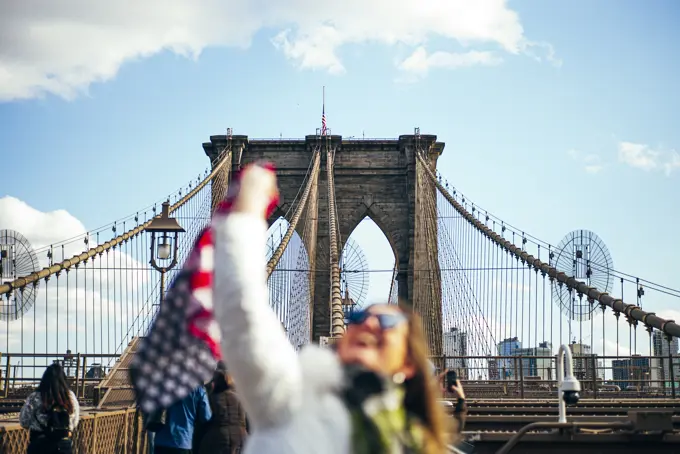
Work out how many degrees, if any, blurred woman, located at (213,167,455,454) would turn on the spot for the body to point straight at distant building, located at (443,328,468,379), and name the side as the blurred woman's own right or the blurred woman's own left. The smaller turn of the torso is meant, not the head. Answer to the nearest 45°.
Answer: approximately 135° to the blurred woman's own right

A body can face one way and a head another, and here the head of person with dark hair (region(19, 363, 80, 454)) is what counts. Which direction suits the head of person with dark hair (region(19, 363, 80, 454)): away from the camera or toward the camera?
away from the camera

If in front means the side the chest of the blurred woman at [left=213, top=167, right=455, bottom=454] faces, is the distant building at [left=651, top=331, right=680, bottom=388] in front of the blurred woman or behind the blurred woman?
behind

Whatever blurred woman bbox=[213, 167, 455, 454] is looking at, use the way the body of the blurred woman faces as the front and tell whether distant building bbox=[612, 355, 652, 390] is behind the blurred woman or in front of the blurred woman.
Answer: behind

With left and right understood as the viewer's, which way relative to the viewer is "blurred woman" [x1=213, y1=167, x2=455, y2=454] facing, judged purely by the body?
facing the viewer and to the left of the viewer

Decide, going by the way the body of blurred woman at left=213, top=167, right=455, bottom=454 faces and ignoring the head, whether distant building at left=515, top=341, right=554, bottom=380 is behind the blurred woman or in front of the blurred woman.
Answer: behind

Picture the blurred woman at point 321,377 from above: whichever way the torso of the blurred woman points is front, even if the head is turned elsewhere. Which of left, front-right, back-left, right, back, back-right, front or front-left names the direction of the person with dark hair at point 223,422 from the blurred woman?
back-right

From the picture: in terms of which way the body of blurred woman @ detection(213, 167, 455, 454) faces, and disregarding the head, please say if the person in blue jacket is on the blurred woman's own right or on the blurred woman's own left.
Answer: on the blurred woman's own right
